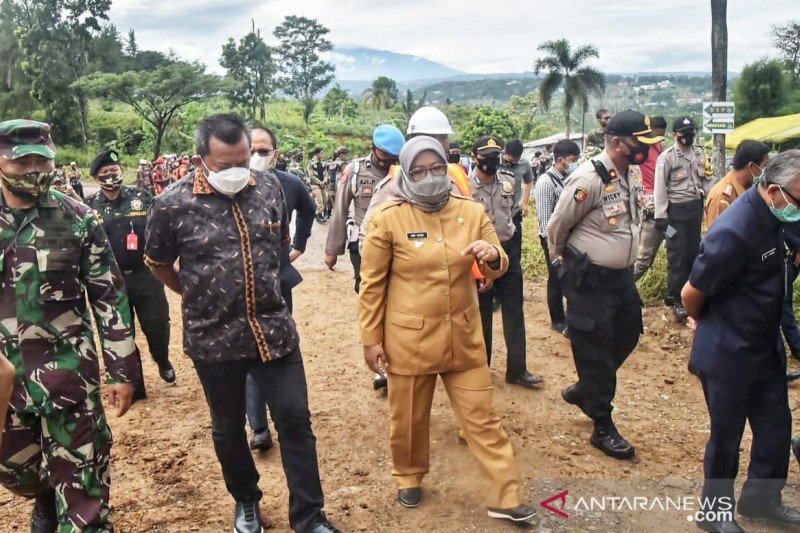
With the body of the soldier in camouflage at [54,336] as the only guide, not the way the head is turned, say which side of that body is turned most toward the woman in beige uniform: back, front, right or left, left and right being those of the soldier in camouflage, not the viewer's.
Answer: left

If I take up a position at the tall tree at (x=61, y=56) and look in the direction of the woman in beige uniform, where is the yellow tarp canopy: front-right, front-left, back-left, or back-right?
front-left

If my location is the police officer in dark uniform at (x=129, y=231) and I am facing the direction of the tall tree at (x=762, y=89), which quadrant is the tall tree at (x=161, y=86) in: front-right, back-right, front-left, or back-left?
front-left

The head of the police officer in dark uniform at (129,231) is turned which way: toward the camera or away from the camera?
toward the camera

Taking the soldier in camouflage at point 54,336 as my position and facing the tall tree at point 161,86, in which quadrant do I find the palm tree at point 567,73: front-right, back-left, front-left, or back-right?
front-right

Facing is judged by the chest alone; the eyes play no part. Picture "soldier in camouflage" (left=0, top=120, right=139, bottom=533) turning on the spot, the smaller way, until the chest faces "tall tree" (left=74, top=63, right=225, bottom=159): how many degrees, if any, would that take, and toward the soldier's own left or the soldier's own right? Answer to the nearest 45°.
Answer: approximately 180°

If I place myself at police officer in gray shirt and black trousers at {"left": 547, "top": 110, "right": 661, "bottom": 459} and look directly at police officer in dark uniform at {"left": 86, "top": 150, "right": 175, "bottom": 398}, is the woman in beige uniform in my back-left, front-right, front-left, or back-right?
front-left
